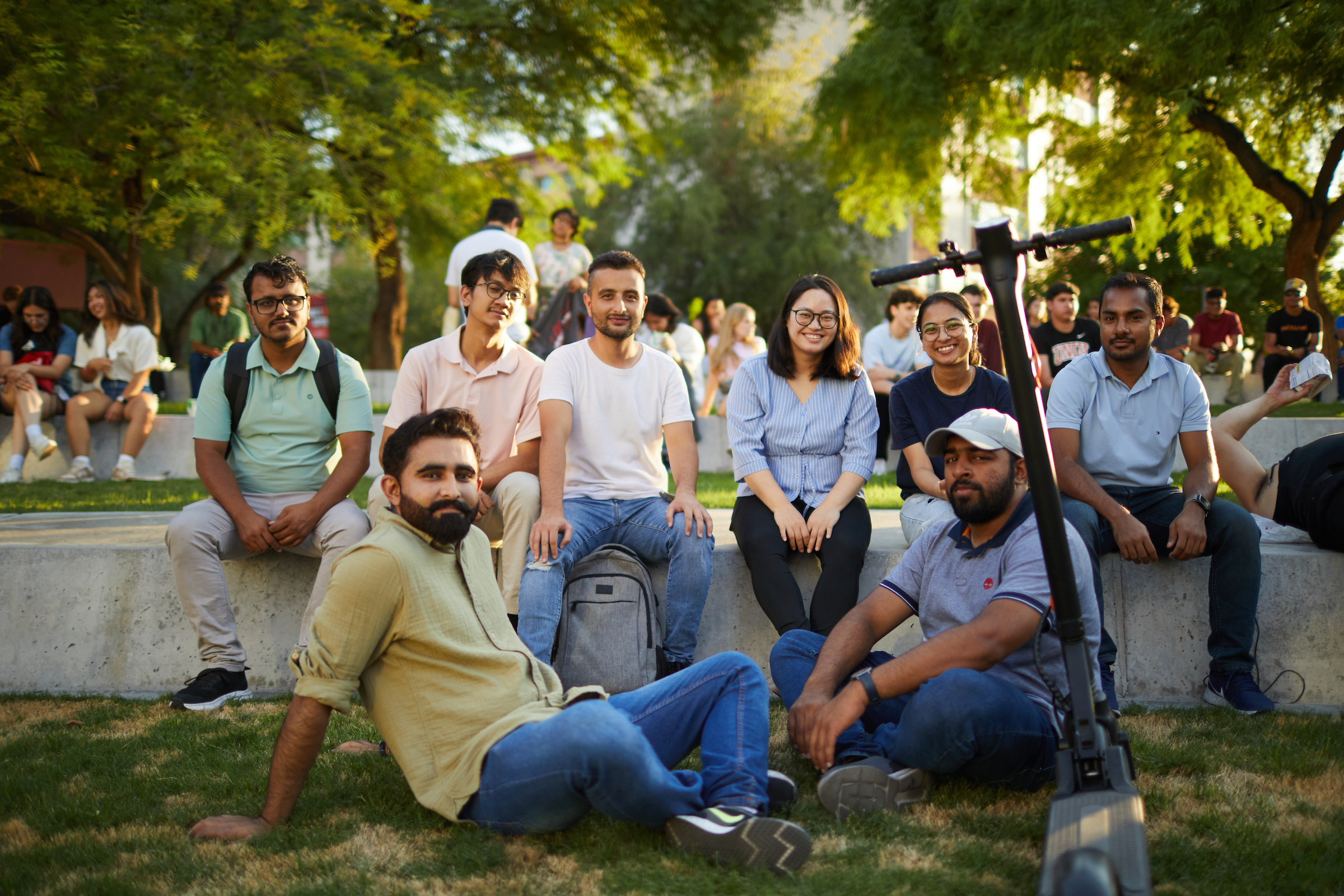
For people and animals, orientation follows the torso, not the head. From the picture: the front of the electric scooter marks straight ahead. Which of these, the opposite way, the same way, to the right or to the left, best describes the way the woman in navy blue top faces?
the opposite way

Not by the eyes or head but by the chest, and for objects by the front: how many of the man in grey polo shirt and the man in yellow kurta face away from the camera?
0

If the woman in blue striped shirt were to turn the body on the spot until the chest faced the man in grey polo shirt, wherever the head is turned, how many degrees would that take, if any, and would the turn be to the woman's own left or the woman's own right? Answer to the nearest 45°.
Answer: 0° — they already face them

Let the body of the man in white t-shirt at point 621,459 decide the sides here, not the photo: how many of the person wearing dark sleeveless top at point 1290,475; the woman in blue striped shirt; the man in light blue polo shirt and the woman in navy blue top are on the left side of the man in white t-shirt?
4

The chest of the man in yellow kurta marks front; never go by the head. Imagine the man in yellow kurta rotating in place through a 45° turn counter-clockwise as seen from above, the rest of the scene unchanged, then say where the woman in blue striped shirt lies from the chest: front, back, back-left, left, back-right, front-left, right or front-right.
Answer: front-left

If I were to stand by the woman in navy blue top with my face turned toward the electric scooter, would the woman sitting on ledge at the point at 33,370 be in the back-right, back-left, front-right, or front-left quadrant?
back-right

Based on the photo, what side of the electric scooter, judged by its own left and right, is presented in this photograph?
back

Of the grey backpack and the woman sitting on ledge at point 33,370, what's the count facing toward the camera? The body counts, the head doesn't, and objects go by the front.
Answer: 2

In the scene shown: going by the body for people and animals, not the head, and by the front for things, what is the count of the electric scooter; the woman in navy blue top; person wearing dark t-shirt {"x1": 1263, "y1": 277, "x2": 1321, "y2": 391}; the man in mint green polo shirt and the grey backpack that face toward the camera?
4

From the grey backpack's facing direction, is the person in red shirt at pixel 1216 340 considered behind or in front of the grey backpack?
behind

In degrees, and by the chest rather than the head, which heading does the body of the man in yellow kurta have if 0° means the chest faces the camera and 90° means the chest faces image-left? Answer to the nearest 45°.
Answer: approximately 315°

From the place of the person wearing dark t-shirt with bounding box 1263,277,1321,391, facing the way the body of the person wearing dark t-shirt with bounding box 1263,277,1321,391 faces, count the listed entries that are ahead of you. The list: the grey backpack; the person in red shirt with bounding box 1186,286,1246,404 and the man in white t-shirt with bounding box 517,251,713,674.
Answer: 2
